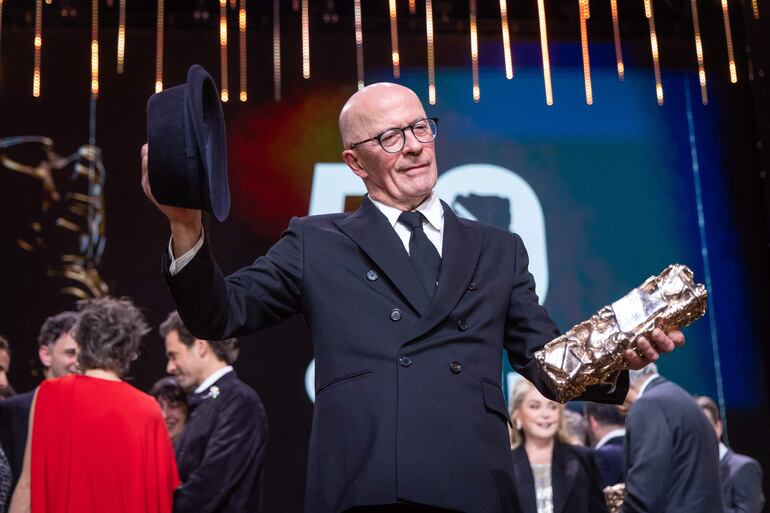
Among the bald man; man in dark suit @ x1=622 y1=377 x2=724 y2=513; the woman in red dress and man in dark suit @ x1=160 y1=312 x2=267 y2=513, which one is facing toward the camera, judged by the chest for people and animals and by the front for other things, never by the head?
the bald man

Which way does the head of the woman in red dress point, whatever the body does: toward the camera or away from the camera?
away from the camera

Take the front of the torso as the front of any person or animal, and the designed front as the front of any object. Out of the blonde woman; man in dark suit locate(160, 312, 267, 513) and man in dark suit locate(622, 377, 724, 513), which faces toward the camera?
the blonde woman

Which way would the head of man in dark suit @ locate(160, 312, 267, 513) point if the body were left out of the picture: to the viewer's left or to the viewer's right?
to the viewer's left

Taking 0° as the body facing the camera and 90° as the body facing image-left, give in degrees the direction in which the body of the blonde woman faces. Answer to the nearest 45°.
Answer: approximately 0°

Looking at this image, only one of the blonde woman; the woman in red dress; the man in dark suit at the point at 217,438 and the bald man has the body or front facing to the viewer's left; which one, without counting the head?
the man in dark suit

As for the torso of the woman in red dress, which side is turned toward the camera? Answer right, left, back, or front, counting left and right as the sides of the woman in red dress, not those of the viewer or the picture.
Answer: back

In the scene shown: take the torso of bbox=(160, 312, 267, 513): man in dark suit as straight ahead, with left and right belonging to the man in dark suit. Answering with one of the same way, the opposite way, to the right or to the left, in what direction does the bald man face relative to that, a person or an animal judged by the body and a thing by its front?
to the left

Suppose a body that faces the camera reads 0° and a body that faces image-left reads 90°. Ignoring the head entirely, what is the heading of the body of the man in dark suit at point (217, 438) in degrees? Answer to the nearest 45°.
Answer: approximately 90°

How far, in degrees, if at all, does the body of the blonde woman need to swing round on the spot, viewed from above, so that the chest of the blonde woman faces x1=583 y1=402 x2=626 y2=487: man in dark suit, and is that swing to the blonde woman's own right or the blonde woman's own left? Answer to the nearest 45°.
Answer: approximately 135° to the blonde woman's own left
